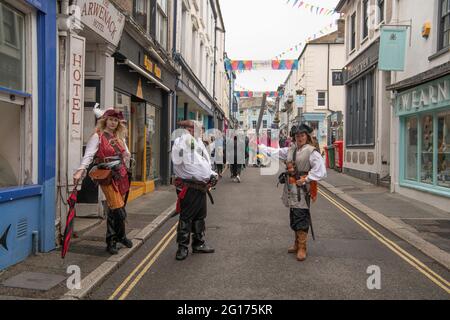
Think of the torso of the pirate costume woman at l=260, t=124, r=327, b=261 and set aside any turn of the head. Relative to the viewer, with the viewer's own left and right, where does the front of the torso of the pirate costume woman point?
facing the viewer and to the left of the viewer

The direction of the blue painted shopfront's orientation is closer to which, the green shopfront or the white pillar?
the green shopfront

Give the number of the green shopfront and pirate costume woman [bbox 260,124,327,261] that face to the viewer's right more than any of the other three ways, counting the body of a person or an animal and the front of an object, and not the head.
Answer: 0

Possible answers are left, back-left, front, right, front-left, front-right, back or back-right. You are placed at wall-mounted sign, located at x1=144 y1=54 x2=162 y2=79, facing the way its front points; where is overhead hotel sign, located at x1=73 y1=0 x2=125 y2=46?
front-right

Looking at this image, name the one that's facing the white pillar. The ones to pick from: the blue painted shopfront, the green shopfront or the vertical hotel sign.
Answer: the green shopfront

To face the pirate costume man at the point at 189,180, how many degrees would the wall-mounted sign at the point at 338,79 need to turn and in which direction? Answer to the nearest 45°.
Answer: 0° — it already faces them

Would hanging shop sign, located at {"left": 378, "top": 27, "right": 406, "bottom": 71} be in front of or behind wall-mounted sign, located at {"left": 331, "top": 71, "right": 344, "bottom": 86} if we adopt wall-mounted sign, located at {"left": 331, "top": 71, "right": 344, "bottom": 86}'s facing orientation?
in front

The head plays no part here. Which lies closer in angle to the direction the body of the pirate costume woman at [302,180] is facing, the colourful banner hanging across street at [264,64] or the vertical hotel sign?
the vertical hotel sign

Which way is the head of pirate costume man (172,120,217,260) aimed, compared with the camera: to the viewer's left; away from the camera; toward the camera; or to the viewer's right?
to the viewer's right

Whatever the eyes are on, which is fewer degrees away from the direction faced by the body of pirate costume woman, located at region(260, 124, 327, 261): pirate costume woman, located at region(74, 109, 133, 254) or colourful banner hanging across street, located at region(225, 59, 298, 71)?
the pirate costume woman, located at region(74, 109, 133, 254)

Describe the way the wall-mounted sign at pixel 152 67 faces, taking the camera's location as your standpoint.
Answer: facing the viewer and to the right of the viewer
